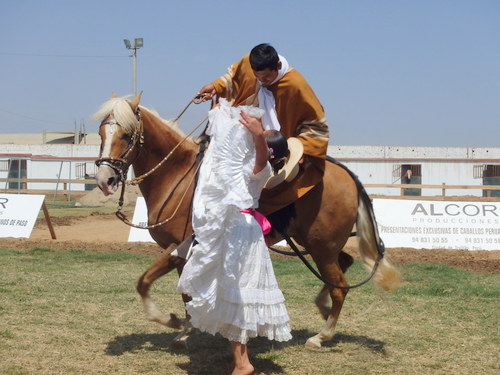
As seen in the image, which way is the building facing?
toward the camera

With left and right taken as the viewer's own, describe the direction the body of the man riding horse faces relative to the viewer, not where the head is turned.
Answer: facing the viewer and to the left of the viewer

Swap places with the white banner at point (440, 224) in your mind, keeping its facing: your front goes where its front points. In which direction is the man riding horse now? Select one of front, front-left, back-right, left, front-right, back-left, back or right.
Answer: front

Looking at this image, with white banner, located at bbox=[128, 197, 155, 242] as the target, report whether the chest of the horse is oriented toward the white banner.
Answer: no

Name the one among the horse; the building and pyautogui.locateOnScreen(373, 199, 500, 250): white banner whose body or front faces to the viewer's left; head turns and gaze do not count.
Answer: the horse

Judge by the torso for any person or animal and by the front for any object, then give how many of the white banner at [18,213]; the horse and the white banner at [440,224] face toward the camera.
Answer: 2

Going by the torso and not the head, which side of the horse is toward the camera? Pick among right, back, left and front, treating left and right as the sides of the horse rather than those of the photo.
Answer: left

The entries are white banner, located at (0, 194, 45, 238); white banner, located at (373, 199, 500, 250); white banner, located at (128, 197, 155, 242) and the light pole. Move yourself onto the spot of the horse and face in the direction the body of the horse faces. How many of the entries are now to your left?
0

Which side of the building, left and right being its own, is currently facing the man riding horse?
front

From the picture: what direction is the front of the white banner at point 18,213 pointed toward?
toward the camera

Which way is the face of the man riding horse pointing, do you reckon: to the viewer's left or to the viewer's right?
to the viewer's left
